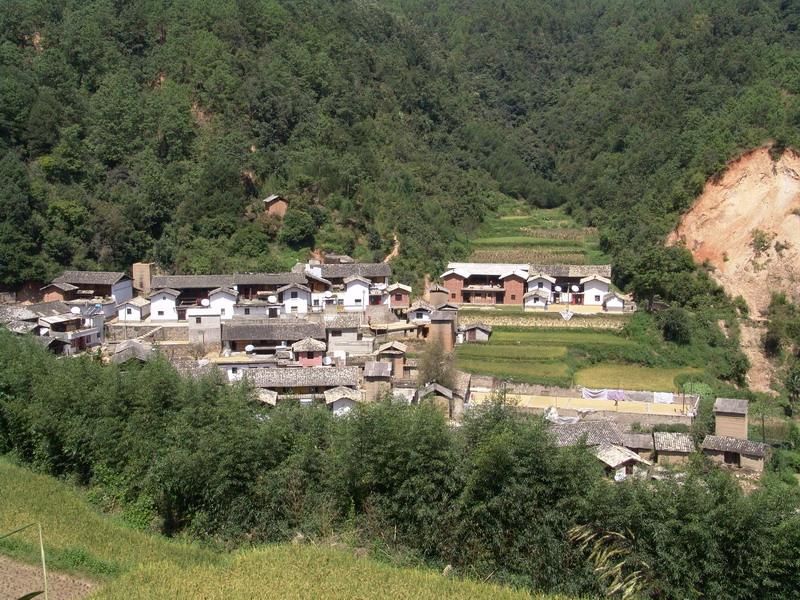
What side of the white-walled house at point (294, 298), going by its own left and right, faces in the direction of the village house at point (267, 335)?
front

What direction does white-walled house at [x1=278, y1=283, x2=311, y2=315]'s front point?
toward the camera

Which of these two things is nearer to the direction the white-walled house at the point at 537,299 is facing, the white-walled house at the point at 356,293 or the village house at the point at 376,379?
the village house

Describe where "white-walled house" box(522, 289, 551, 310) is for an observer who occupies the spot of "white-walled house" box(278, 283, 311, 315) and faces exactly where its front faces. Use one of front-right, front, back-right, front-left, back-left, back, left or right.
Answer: left

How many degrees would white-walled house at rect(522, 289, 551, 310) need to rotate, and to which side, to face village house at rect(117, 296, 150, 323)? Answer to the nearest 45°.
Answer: approximately 90° to its right

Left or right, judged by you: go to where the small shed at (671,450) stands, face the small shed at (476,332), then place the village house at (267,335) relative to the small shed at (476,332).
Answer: left

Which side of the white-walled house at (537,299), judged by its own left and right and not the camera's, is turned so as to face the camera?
front

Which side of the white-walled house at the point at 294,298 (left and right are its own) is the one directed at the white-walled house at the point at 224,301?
right

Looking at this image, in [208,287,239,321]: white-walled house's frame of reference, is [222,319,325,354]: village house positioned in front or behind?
in front

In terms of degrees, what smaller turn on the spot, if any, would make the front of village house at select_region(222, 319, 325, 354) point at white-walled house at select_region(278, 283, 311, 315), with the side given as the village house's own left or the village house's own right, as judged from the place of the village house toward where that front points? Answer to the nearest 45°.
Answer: approximately 180°

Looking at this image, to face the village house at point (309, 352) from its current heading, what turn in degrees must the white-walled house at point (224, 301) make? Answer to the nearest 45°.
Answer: approximately 45° to its left

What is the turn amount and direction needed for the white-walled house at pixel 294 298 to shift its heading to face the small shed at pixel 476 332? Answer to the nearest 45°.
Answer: approximately 90° to its left

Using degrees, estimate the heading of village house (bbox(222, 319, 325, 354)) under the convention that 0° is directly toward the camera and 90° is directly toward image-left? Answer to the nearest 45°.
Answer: approximately 0°

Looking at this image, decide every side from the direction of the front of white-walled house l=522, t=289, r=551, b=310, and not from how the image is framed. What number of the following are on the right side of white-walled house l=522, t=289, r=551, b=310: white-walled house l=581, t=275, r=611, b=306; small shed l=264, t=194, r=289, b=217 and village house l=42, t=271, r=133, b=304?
2
